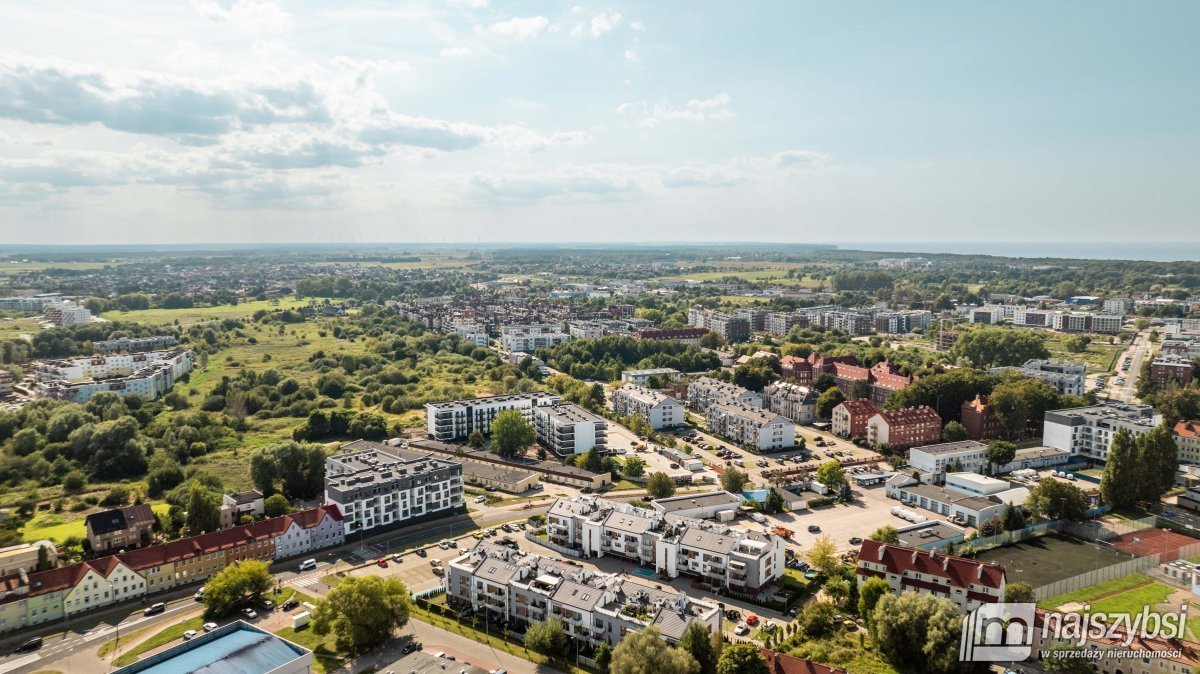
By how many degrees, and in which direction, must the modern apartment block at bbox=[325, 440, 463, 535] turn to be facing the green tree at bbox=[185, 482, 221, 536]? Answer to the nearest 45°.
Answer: approximately 135° to its right

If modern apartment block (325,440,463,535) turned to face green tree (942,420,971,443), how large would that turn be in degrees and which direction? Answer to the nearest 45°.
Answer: approximately 45° to its left

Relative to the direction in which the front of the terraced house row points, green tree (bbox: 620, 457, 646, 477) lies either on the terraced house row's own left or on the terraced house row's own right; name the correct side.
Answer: on the terraced house row's own left

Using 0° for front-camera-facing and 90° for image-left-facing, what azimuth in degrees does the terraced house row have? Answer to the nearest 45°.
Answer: approximately 315°

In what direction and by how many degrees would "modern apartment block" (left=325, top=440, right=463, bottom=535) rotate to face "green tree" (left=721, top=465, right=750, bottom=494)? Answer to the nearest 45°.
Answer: approximately 45° to its left

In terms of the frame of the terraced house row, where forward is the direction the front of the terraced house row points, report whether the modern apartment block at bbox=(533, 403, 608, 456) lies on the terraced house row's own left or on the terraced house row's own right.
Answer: on the terraced house row's own left

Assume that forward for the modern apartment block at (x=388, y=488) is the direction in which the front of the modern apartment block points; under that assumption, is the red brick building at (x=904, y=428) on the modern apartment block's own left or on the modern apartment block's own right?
on the modern apartment block's own left

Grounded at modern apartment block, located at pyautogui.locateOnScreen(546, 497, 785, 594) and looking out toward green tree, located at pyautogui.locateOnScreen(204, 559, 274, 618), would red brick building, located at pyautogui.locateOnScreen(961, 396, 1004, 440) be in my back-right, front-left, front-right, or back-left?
back-right
